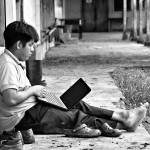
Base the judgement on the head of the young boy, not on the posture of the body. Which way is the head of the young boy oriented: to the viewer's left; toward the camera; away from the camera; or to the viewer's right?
to the viewer's right

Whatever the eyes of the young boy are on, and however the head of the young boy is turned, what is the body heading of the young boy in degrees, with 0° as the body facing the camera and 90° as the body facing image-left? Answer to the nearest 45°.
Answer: approximately 270°
